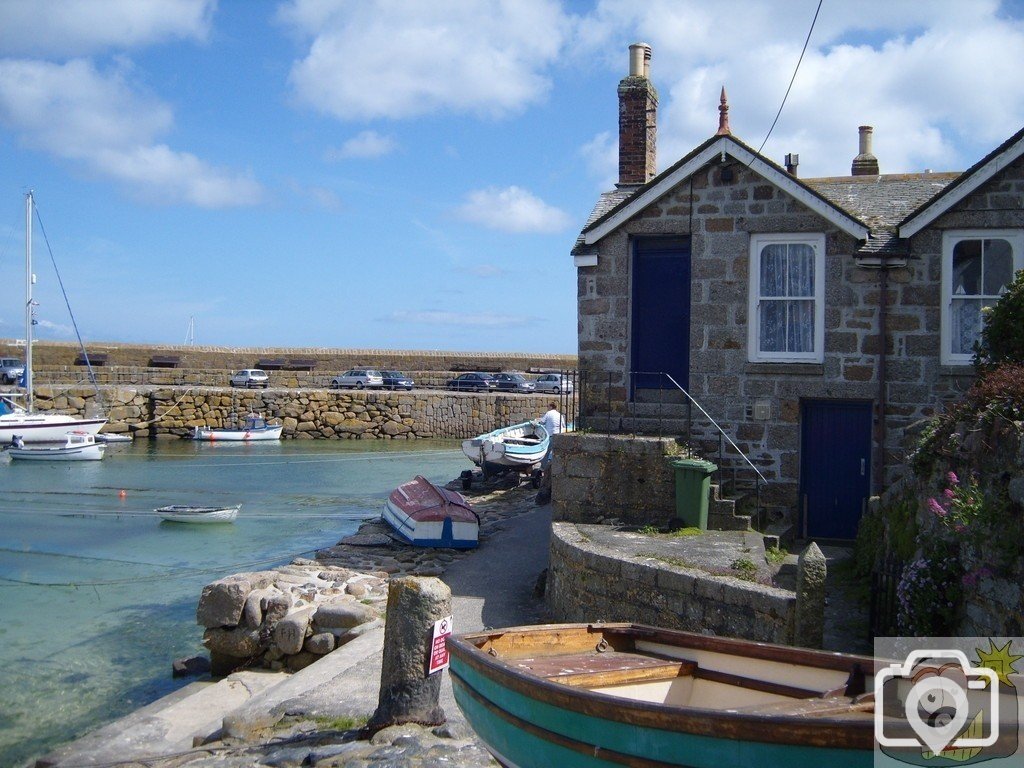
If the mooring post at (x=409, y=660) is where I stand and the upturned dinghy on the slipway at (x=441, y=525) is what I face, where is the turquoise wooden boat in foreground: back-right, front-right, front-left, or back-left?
back-right

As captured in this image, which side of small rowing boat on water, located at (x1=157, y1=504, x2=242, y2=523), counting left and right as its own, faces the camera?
right

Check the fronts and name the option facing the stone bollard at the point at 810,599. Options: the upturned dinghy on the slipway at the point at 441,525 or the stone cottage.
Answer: the stone cottage

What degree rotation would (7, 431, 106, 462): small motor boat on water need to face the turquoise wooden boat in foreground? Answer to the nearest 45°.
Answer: approximately 90° to its right

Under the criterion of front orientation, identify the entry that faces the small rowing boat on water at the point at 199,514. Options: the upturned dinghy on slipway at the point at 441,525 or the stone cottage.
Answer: the upturned dinghy on slipway

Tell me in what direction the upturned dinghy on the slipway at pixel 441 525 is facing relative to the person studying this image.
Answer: facing away from the viewer and to the left of the viewer

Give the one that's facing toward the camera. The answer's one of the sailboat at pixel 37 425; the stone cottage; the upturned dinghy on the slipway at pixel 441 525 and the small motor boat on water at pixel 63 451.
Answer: the stone cottage

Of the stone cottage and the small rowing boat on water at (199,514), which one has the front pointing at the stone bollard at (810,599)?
the stone cottage

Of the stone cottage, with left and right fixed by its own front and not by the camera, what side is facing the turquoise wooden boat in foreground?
front

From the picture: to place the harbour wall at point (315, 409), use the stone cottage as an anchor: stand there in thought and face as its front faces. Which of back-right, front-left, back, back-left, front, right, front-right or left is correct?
back-right

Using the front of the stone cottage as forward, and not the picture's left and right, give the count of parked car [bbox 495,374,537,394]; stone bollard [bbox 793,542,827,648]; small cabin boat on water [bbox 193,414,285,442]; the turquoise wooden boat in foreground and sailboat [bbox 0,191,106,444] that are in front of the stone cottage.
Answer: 2

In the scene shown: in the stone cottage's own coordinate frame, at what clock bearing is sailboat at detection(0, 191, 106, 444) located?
The sailboat is roughly at 4 o'clock from the stone cottage.
